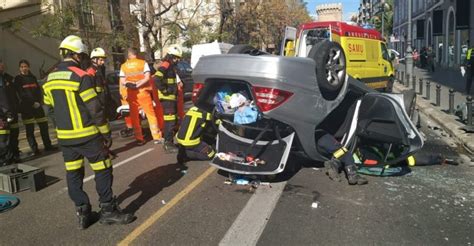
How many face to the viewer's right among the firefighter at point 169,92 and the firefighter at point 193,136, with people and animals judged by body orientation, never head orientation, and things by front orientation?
2

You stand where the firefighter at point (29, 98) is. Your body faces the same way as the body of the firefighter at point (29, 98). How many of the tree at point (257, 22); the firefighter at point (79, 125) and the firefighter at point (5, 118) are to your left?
1

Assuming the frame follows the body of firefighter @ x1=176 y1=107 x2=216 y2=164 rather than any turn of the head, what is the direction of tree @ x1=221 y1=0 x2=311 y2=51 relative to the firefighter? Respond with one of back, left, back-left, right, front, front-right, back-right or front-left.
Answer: left

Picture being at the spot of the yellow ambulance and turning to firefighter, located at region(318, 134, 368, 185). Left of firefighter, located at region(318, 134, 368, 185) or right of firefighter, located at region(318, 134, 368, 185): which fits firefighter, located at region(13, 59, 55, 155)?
right

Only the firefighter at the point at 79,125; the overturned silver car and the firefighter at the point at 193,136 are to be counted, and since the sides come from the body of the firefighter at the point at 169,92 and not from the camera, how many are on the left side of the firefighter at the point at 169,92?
0

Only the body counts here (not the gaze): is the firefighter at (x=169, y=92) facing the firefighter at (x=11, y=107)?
no

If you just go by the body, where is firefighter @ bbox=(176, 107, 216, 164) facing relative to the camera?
to the viewer's right

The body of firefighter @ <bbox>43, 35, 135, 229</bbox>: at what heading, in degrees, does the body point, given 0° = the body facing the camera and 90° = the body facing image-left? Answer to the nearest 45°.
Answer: approximately 225°

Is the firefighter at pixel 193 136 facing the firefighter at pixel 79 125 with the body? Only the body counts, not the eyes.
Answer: no

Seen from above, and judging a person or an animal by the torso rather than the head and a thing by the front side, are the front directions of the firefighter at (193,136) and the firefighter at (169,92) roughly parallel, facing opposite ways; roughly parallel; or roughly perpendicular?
roughly parallel

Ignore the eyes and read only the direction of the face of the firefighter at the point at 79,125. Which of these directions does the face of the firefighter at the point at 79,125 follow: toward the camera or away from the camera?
away from the camera

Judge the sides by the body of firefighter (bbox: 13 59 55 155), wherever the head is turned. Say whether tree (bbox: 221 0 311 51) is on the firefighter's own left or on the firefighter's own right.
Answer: on the firefighter's own left

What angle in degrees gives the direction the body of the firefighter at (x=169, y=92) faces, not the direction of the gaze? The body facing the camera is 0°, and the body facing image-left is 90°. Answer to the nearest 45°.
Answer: approximately 270°
